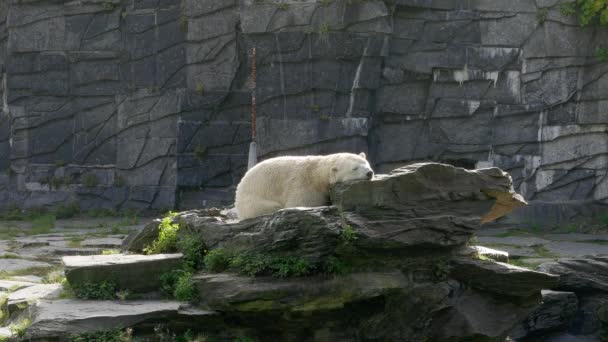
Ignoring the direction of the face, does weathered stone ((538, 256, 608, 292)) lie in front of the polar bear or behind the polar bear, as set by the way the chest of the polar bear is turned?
in front

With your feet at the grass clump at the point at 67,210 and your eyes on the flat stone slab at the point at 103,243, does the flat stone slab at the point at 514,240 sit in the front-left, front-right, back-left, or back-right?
front-left

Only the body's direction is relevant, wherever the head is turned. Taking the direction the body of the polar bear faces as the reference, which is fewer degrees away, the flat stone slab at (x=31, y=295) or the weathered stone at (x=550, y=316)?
the weathered stone

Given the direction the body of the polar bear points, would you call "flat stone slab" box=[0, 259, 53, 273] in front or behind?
behind

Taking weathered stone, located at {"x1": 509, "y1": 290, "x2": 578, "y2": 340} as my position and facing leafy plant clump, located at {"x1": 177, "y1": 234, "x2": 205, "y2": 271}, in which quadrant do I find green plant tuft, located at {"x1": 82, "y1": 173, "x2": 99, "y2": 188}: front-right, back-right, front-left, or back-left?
front-right

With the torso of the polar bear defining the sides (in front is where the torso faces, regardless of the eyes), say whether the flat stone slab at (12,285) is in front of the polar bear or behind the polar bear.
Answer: behind

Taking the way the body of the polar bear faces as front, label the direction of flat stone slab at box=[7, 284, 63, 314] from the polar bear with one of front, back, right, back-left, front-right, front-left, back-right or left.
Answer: back

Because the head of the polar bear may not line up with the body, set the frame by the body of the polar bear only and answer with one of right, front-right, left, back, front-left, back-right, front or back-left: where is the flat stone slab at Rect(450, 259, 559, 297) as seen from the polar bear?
front

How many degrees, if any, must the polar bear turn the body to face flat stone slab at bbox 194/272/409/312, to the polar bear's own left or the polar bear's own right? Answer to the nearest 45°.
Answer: approximately 90° to the polar bear's own right

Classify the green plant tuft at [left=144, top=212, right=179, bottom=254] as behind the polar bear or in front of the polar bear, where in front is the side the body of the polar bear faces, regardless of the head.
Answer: behind

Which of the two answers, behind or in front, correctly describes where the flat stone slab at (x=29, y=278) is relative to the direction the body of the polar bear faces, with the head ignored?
behind

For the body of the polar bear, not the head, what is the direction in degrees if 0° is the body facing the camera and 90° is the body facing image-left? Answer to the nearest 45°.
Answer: approximately 270°

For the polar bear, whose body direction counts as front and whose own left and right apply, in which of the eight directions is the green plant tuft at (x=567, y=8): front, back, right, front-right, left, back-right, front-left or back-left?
front-left

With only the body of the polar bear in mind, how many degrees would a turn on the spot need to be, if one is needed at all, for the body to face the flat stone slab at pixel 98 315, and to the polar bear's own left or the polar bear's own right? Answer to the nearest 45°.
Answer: approximately 135° to the polar bear's own right

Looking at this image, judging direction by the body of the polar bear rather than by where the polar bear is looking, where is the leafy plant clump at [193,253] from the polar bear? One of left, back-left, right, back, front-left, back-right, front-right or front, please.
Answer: back
